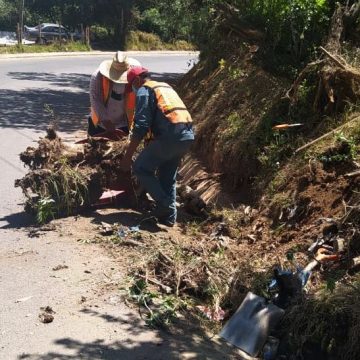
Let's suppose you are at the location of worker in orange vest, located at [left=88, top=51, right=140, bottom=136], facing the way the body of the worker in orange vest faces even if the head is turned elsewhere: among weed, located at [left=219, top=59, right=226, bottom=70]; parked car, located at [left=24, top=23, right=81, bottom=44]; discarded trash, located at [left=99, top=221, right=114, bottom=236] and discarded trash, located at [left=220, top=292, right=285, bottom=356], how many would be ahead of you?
2

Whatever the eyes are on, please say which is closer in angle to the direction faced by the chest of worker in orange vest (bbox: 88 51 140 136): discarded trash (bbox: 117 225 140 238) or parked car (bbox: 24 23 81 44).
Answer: the discarded trash

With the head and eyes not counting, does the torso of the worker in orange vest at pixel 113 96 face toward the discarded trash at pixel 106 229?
yes

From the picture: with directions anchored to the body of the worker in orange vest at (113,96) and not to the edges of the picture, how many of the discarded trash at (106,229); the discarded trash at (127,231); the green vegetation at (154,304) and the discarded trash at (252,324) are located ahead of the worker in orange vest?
4

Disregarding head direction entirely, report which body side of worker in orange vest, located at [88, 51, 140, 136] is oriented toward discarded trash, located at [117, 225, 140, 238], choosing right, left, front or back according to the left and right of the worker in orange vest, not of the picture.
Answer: front

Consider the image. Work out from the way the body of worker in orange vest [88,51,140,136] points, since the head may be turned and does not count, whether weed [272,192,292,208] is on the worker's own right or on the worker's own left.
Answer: on the worker's own left

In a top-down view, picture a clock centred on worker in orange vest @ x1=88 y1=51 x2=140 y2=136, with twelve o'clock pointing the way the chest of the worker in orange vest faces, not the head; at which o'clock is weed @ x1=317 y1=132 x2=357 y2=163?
The weed is roughly at 10 o'clock from the worker in orange vest.

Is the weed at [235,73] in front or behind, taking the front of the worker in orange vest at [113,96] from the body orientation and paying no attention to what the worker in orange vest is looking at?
behind

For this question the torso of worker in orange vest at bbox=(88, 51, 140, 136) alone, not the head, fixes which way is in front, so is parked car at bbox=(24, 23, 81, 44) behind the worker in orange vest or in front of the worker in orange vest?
behind

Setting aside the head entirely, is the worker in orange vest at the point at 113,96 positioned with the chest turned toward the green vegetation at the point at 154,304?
yes

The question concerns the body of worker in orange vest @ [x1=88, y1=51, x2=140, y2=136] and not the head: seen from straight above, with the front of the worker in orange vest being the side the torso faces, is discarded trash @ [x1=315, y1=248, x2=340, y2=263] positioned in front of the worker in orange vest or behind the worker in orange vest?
in front

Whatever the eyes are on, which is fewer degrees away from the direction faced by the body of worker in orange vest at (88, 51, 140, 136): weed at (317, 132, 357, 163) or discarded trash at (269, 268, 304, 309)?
the discarded trash

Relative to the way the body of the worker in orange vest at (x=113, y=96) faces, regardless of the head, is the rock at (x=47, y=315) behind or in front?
in front
